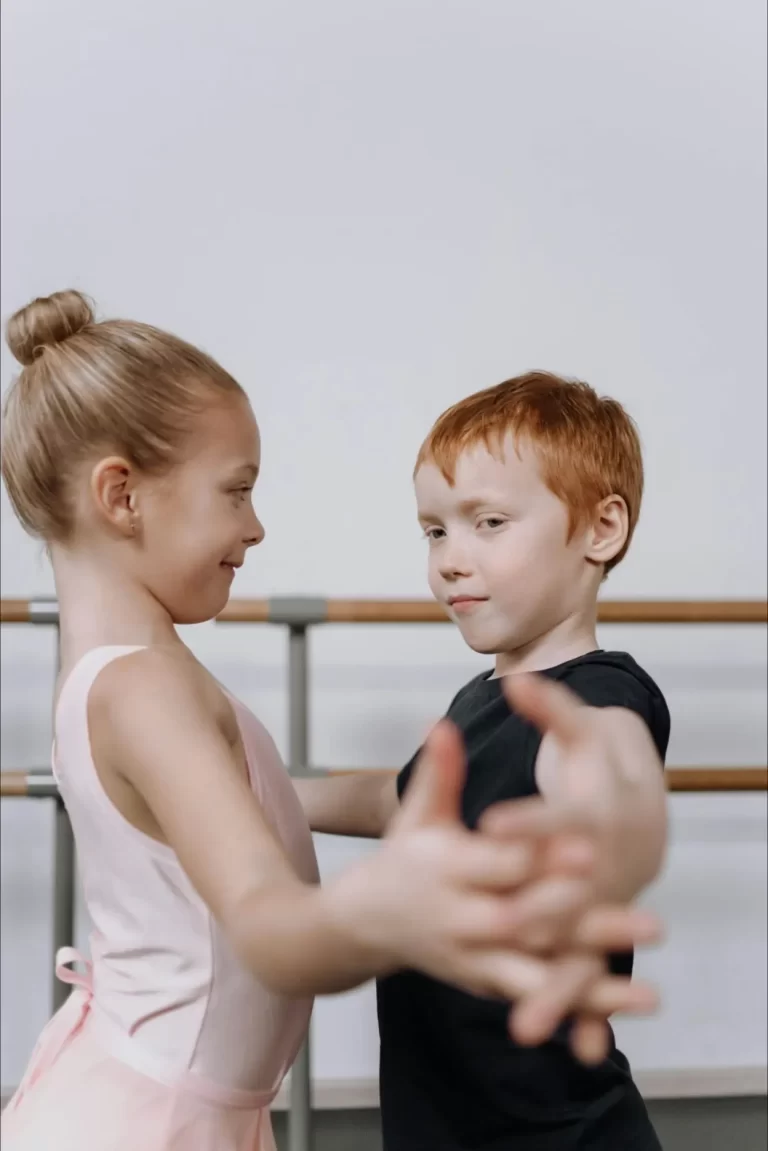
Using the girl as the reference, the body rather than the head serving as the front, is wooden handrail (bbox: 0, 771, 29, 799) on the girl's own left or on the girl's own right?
on the girl's own left

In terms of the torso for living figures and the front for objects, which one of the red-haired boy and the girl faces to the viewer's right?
the girl

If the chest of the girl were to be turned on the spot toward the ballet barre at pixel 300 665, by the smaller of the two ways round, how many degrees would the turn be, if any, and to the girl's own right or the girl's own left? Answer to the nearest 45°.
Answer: approximately 90° to the girl's own left

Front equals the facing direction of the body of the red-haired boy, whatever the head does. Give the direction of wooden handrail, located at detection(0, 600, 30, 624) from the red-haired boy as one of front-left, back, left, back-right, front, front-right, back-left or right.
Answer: right

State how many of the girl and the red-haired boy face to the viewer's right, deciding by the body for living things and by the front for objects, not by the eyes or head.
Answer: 1

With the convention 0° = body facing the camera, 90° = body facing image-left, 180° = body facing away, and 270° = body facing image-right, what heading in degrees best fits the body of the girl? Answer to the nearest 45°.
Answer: approximately 270°

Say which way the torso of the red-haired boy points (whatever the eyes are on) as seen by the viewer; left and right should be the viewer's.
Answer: facing the viewer and to the left of the viewer

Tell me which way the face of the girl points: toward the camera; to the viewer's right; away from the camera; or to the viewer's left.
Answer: to the viewer's right

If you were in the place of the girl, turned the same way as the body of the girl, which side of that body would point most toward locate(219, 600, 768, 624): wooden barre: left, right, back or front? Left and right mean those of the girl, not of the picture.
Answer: left

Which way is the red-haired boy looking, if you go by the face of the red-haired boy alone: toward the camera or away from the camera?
toward the camera
